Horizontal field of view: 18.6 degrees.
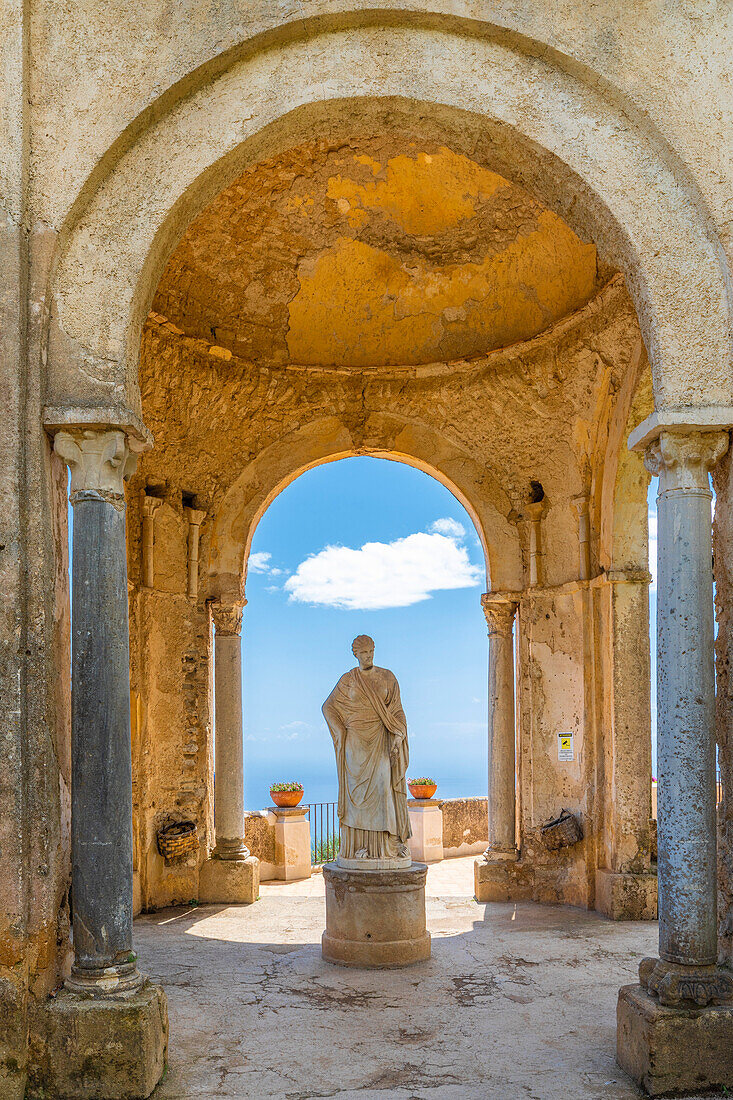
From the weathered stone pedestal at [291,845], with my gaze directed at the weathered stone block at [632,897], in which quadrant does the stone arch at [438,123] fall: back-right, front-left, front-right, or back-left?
front-right

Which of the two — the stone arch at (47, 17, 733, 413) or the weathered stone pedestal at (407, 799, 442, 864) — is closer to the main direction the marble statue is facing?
the stone arch

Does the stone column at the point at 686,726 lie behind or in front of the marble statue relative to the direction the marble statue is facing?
in front

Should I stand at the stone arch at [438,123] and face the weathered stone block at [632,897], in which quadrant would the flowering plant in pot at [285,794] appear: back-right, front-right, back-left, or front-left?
front-left

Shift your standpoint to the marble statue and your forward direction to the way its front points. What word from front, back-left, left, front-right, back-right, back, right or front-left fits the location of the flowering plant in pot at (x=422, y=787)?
back

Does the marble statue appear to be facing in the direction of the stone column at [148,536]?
no

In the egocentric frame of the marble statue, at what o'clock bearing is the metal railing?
The metal railing is roughly at 6 o'clock from the marble statue.

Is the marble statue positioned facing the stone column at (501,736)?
no

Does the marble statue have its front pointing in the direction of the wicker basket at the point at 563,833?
no

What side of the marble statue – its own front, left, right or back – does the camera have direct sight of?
front

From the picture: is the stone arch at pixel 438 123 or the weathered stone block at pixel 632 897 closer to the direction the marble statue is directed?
the stone arch
